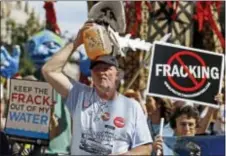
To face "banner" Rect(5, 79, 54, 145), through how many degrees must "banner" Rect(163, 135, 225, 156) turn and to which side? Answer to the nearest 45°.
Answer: approximately 90° to its right

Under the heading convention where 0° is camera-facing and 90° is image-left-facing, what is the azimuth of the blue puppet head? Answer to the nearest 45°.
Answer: approximately 0°

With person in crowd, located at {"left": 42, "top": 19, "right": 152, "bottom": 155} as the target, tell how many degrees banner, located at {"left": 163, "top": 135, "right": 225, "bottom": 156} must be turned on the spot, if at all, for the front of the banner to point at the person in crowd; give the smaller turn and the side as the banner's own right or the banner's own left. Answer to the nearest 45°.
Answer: approximately 45° to the banner's own right

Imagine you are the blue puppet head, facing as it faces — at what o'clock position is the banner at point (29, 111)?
The banner is roughly at 12 o'clock from the blue puppet head.

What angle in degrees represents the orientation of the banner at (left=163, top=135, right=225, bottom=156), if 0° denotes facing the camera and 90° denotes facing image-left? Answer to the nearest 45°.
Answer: approximately 0°
